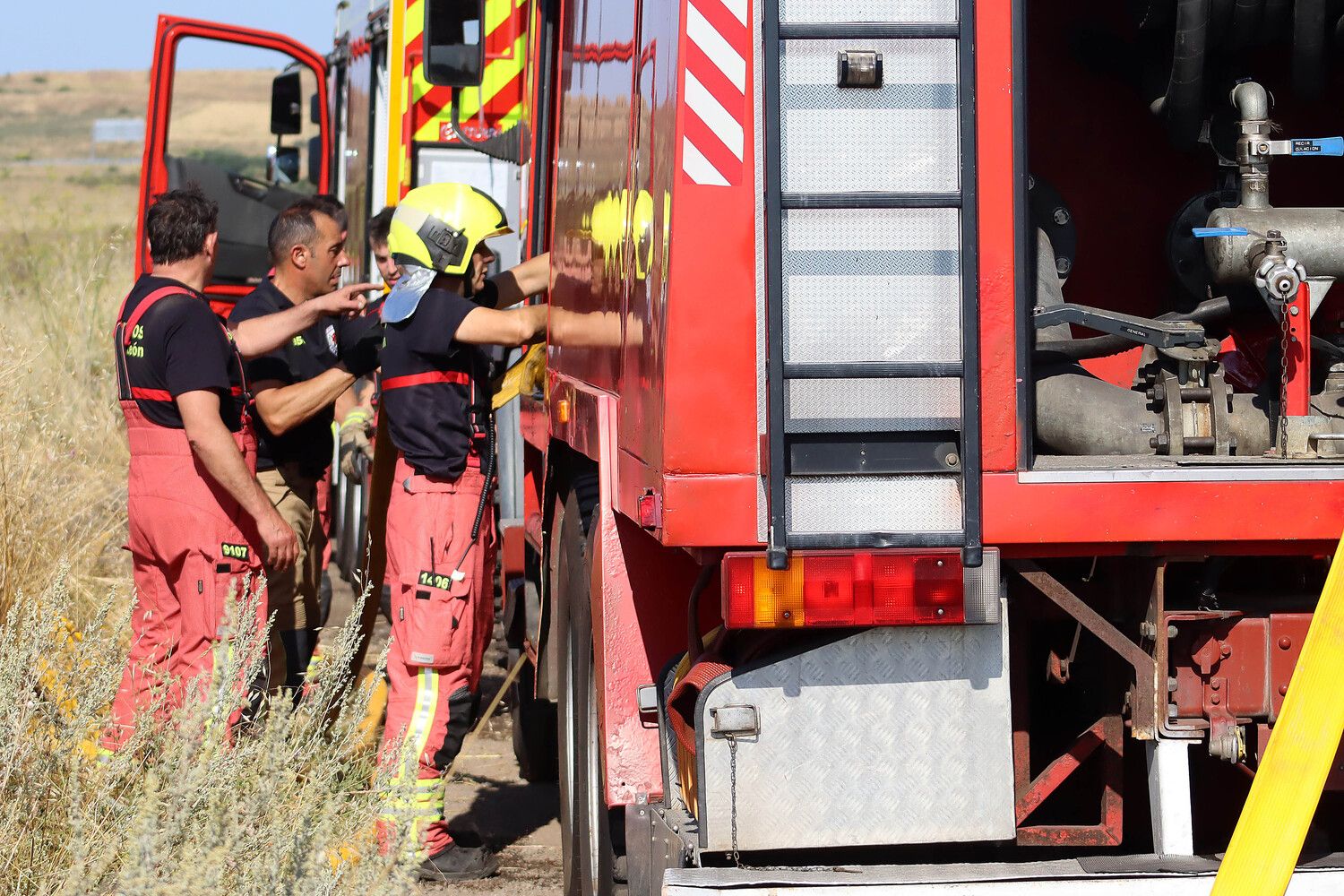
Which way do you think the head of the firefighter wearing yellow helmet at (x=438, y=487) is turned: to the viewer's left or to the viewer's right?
to the viewer's right

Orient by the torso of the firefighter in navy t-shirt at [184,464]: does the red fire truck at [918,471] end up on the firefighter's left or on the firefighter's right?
on the firefighter's right

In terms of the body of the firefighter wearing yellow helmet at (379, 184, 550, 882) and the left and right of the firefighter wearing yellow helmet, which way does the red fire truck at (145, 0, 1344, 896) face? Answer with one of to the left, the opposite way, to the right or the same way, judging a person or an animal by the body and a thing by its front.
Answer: to the left

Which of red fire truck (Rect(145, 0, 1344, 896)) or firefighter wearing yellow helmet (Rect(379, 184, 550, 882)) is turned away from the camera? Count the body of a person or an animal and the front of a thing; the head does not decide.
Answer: the red fire truck

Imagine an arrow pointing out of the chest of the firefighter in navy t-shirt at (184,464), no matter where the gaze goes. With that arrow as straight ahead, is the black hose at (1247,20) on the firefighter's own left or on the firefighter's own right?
on the firefighter's own right

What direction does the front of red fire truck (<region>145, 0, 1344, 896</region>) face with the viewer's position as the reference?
facing away from the viewer

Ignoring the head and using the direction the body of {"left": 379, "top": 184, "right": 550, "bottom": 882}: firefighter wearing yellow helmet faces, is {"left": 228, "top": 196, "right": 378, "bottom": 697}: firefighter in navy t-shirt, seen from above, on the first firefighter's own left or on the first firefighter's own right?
on the first firefighter's own left

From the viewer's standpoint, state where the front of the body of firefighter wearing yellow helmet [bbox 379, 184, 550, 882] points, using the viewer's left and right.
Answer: facing to the right of the viewer

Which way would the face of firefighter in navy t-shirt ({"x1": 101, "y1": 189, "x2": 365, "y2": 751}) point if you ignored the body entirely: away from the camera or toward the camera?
away from the camera

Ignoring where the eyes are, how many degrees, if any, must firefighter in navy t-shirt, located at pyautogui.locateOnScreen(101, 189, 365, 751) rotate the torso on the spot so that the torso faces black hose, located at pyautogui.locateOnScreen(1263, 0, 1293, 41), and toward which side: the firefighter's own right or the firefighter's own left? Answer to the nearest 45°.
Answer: approximately 90° to the firefighter's own right

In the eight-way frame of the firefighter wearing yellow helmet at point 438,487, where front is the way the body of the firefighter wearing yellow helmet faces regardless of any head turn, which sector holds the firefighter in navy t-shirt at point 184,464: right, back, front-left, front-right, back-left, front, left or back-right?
back

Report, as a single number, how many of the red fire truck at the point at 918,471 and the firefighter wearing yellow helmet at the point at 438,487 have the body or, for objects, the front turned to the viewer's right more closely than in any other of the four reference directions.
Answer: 1

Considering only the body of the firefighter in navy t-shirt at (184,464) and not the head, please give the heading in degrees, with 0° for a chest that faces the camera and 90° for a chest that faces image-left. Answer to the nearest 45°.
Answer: approximately 225°
